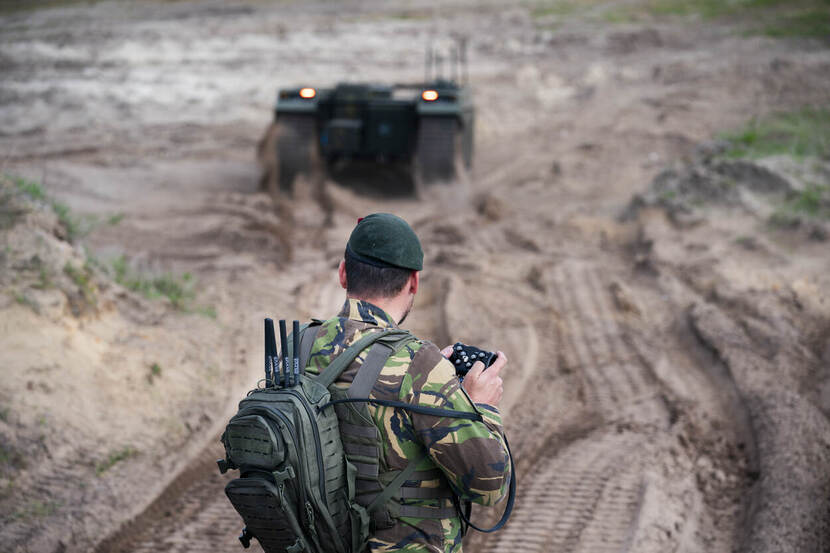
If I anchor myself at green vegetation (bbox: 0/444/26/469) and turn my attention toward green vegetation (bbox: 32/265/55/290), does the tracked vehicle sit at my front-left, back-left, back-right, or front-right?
front-right

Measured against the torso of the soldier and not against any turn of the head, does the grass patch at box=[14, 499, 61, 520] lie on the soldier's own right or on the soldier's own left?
on the soldier's own left

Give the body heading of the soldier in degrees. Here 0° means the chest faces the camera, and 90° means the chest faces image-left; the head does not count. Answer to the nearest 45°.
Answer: approximately 225°
